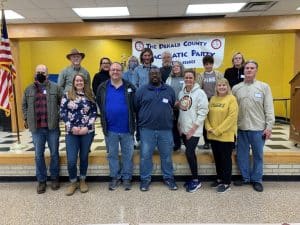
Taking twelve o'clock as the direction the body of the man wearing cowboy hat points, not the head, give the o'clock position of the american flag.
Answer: The american flag is roughly at 4 o'clock from the man wearing cowboy hat.

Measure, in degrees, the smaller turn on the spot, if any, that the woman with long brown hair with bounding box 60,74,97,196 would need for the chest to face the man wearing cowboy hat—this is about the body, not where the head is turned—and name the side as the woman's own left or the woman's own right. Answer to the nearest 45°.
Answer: approximately 180°

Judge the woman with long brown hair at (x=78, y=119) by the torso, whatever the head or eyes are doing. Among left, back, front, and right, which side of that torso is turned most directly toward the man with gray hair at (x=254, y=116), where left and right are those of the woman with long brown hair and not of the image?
left

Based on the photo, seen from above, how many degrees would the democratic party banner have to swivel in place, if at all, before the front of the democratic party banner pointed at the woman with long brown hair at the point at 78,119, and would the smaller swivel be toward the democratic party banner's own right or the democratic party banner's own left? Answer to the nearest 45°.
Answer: approximately 45° to the democratic party banner's own right

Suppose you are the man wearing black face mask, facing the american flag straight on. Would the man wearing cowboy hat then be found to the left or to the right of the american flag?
right

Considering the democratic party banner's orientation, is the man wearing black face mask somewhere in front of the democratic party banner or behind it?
in front

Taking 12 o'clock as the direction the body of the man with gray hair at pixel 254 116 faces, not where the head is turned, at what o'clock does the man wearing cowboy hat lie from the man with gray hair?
The man wearing cowboy hat is roughly at 3 o'clock from the man with gray hair.
